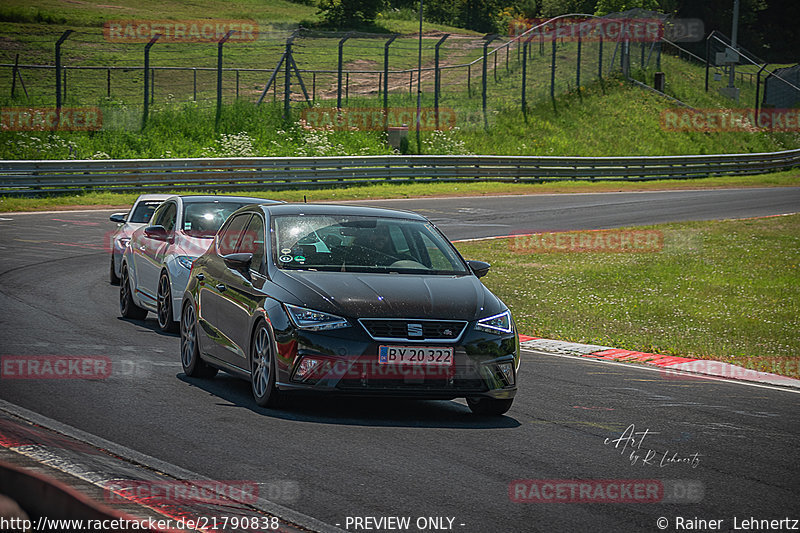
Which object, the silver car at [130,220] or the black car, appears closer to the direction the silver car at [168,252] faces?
the black car

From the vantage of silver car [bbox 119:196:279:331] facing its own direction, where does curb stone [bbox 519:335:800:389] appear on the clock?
The curb stone is roughly at 10 o'clock from the silver car.

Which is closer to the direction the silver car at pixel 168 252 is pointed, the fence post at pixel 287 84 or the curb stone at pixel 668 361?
the curb stone

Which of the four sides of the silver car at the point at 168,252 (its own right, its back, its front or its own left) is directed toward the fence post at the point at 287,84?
back

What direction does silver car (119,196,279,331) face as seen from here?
toward the camera

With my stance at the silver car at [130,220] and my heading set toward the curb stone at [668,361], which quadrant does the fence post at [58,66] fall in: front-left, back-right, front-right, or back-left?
back-left

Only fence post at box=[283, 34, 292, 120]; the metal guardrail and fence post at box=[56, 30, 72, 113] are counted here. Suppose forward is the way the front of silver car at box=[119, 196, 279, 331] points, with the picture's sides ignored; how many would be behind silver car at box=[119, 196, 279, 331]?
3

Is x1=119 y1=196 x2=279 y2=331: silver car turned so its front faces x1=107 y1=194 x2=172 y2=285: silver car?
no

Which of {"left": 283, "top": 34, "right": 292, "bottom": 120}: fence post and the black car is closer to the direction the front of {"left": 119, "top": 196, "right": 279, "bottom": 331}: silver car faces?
the black car

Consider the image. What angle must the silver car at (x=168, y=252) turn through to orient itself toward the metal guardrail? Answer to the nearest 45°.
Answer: approximately 180°

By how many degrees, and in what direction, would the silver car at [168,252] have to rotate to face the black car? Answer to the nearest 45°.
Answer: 0° — it already faces it

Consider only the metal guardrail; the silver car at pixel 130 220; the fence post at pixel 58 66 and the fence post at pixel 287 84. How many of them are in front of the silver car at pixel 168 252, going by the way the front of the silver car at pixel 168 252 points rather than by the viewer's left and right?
0

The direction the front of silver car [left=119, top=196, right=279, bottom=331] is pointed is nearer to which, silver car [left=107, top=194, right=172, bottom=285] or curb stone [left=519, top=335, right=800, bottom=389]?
the curb stone

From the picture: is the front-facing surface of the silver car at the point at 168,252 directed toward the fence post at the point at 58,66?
no
